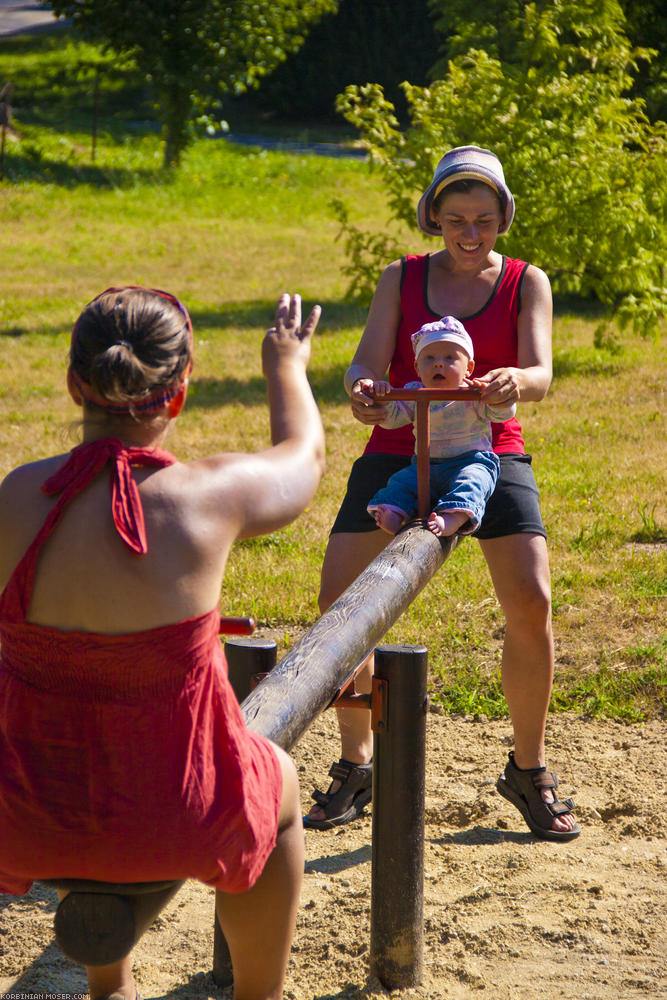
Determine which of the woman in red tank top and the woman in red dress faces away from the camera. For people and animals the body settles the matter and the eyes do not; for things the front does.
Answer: the woman in red dress

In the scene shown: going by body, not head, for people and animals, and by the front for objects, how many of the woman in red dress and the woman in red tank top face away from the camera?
1

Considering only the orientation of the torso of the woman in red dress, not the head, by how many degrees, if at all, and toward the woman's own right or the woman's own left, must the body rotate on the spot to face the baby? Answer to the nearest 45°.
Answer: approximately 45° to the woman's own right

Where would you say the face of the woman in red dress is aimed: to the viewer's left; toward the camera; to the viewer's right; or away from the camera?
away from the camera

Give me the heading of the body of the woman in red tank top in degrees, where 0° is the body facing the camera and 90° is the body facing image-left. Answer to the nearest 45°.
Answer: approximately 0°

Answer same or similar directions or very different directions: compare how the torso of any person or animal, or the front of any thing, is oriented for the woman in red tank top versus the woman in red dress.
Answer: very different directions

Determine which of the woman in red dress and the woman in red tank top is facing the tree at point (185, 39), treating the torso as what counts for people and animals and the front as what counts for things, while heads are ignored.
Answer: the woman in red dress

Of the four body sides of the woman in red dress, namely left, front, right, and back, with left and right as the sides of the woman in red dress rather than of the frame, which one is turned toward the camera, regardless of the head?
back

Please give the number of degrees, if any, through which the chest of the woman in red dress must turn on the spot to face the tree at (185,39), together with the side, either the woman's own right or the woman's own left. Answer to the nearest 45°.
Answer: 0° — they already face it
